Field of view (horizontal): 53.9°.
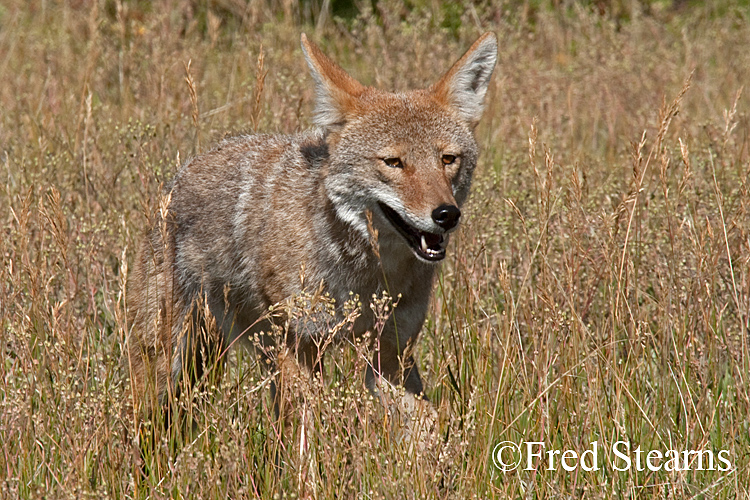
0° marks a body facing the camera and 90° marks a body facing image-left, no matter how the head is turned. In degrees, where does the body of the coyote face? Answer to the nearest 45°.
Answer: approximately 315°
